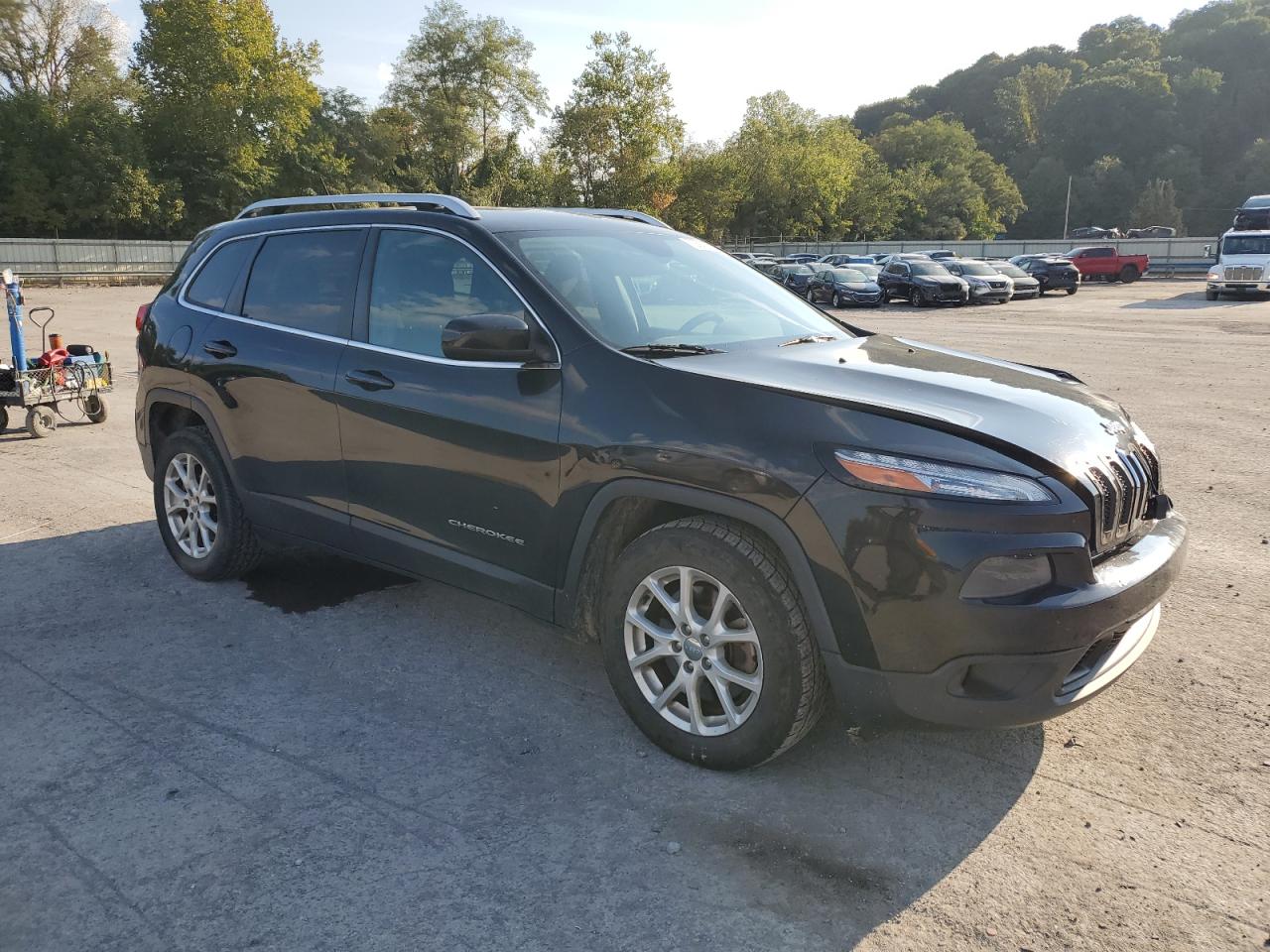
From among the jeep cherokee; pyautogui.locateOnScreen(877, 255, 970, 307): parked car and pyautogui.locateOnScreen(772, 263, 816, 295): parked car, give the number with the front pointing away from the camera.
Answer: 0

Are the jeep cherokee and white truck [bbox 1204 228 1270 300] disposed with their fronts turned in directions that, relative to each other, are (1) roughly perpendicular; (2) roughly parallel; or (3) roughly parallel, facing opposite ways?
roughly perpendicular

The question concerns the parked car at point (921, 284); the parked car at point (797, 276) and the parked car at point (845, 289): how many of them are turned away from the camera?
0

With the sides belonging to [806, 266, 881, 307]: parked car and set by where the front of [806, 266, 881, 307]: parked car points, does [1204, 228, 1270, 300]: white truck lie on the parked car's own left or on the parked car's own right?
on the parked car's own left

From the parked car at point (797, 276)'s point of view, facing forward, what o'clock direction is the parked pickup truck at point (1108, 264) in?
the parked pickup truck at point (1108, 264) is roughly at 9 o'clock from the parked car at point (797, 276).

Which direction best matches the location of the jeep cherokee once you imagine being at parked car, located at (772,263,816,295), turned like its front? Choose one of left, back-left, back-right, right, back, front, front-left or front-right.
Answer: front-right

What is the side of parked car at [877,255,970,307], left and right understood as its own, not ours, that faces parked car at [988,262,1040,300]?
left

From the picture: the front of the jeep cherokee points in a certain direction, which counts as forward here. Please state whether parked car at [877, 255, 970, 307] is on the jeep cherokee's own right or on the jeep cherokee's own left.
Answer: on the jeep cherokee's own left

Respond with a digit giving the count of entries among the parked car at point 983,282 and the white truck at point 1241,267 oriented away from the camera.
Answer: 0

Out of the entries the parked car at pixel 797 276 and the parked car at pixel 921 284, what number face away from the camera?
0

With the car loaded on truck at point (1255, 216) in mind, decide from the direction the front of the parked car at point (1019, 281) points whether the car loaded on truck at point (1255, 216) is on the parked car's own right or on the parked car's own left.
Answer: on the parked car's own left

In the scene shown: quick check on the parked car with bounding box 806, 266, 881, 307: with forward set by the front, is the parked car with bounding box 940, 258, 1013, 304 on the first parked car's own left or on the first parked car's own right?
on the first parked car's own left

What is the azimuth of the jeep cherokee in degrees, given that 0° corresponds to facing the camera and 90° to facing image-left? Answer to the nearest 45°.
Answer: approximately 315°

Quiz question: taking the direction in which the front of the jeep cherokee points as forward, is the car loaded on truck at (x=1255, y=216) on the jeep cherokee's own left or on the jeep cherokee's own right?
on the jeep cherokee's own left

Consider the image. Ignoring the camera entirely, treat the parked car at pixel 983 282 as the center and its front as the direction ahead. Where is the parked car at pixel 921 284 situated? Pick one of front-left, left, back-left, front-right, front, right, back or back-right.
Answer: right

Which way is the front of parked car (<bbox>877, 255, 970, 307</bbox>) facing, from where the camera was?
facing the viewer and to the right of the viewer
